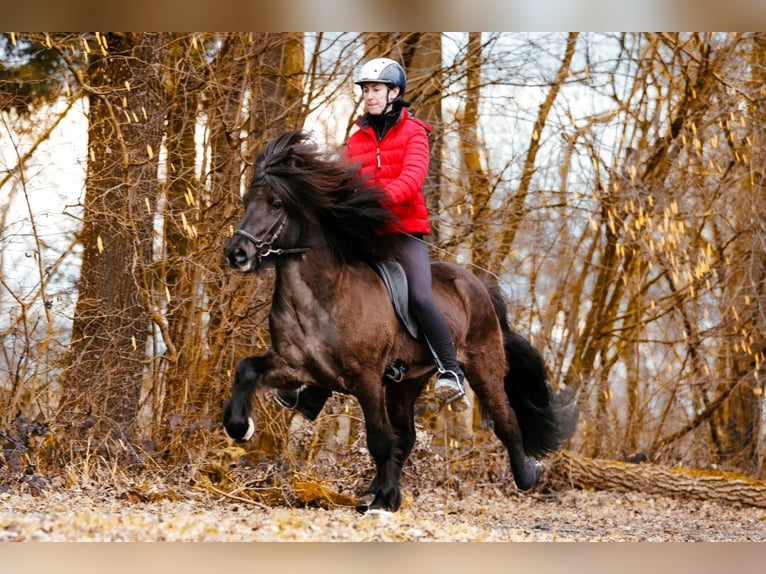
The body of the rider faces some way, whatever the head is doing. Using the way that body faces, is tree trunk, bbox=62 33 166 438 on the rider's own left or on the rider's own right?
on the rider's own right

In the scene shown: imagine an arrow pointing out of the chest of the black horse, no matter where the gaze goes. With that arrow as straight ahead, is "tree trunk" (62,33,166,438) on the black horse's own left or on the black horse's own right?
on the black horse's own right

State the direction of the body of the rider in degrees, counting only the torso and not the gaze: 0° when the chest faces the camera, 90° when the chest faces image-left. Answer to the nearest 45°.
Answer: approximately 45°

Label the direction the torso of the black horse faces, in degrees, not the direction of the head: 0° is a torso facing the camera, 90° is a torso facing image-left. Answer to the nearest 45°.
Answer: approximately 45°
